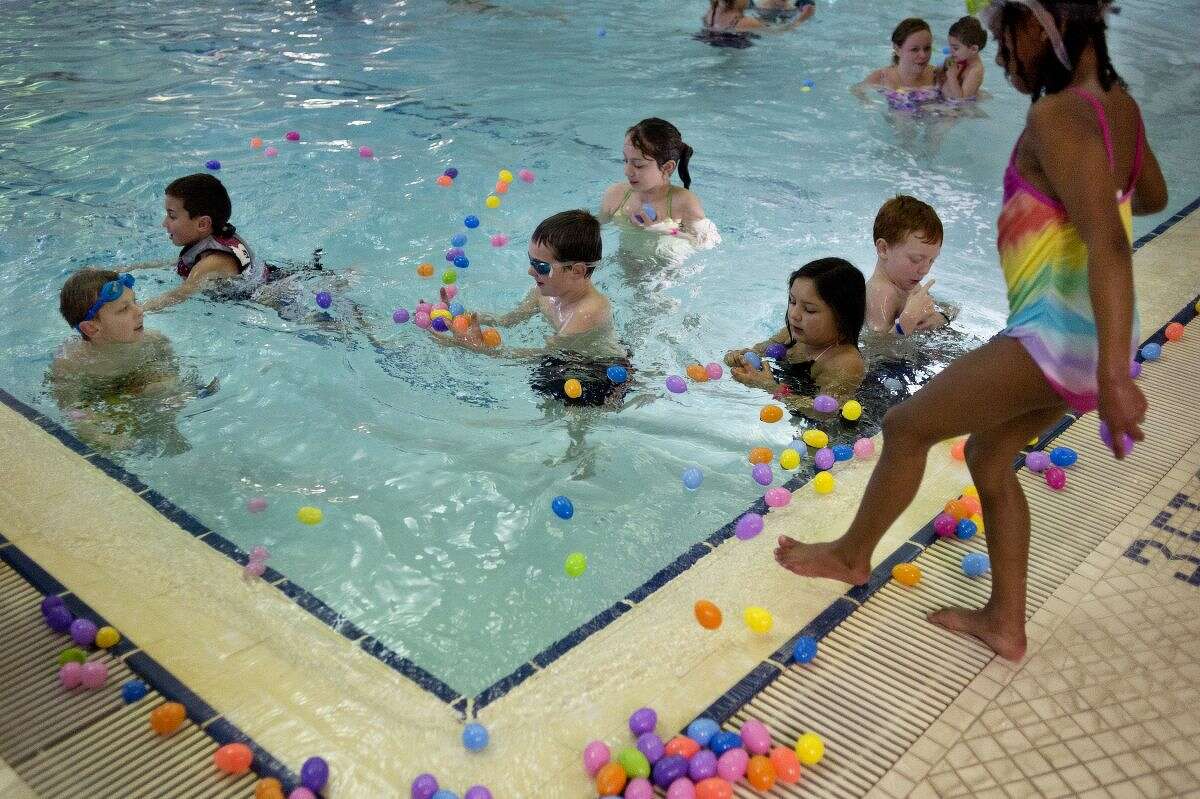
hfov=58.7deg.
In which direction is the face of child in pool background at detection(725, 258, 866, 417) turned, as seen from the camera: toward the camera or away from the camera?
toward the camera

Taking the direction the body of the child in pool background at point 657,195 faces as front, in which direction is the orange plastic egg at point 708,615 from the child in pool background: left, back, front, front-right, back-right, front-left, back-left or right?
front-left

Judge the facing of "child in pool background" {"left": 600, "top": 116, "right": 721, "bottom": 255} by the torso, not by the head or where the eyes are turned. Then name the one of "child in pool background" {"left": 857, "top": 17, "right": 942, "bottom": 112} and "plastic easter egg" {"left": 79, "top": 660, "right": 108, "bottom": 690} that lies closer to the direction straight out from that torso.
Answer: the plastic easter egg

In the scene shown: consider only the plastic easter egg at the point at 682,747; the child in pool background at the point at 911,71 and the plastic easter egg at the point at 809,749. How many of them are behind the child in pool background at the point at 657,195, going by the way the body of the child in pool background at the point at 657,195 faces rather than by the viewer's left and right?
1

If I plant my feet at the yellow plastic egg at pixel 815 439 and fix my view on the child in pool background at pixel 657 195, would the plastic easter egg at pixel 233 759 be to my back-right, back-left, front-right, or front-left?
back-left

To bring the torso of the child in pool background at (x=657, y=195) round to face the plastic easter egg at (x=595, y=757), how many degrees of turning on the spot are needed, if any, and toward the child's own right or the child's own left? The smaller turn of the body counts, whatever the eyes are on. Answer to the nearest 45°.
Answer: approximately 45° to the child's own left

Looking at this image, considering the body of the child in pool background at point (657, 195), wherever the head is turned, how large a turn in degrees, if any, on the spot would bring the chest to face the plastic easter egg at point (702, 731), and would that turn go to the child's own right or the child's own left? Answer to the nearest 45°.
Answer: approximately 45° to the child's own left

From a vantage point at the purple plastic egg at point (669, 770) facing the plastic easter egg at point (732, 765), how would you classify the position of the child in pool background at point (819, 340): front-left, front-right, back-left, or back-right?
front-left

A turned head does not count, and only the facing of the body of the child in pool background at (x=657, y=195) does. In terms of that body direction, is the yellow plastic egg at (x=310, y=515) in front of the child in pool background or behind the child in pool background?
in front

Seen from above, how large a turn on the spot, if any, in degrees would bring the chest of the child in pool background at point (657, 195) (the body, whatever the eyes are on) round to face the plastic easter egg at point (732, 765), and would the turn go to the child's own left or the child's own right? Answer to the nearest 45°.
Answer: approximately 45° to the child's own left

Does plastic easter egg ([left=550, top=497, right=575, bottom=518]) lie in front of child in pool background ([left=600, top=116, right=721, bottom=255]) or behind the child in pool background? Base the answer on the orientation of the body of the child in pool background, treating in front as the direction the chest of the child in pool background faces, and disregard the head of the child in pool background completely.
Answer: in front

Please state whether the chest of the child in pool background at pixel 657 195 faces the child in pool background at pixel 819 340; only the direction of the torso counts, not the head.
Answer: no

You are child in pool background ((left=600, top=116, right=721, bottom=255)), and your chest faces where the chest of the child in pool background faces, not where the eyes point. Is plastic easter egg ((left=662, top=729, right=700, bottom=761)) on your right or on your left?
on your left

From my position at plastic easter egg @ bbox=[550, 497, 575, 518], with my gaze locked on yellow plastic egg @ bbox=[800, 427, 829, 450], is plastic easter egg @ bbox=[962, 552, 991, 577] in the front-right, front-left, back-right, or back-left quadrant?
front-right

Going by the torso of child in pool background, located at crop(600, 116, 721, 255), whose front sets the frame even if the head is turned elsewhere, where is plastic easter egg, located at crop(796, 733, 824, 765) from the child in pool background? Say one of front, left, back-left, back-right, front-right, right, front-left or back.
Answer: front-left

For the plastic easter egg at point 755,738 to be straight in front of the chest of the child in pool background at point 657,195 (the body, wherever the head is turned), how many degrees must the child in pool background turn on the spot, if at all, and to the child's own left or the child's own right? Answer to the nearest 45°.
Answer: approximately 45° to the child's own left

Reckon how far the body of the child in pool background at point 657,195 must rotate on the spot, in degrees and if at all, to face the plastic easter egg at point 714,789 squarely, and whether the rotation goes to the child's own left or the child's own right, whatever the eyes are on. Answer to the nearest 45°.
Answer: approximately 45° to the child's own left
